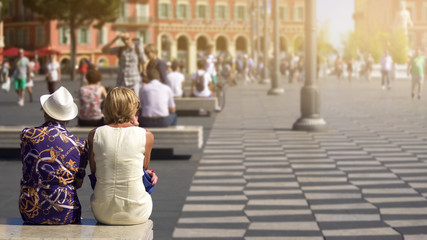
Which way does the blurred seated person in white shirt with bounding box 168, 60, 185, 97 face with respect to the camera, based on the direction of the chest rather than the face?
away from the camera

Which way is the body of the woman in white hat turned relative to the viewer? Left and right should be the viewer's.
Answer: facing away from the viewer

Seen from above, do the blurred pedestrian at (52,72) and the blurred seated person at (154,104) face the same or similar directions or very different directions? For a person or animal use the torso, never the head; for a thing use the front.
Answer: very different directions

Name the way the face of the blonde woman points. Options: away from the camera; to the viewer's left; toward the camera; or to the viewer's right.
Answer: away from the camera

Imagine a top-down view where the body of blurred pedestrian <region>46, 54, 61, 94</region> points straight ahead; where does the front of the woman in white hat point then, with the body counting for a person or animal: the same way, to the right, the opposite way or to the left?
the opposite way

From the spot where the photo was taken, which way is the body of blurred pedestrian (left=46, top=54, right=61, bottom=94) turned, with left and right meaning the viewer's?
facing the viewer

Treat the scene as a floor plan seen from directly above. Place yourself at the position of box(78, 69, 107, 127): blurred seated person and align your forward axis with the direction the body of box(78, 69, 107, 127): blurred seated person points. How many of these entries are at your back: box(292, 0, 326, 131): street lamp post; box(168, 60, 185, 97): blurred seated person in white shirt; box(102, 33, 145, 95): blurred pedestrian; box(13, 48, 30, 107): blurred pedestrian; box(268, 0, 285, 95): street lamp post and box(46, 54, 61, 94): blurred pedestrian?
0

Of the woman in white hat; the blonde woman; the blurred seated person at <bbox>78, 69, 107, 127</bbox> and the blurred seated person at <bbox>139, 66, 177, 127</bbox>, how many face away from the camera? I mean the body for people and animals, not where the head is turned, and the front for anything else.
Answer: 4

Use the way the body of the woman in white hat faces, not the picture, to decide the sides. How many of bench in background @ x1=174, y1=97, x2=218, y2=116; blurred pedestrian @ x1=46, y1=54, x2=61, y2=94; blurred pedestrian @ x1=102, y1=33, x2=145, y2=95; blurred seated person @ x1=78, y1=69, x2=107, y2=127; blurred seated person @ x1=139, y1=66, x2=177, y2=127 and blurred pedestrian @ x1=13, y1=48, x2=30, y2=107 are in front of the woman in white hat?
6

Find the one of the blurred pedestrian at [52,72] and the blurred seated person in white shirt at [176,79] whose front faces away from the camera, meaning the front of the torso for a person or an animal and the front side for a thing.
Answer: the blurred seated person in white shirt at [176,79]

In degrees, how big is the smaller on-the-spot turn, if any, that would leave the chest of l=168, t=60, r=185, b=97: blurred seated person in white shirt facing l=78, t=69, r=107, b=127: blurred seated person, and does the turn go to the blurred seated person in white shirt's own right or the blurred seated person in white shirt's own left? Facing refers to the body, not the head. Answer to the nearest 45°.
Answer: approximately 180°

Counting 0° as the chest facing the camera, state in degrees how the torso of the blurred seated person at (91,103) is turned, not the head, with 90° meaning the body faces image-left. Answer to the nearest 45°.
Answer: approximately 180°

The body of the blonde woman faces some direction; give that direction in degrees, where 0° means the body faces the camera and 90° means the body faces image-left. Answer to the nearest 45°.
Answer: approximately 180°

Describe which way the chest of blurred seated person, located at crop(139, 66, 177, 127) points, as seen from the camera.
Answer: away from the camera

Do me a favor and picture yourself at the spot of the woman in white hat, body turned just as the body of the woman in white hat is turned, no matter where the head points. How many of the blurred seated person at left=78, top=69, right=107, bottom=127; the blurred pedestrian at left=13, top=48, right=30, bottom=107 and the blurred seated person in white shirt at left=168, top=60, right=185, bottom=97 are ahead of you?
3

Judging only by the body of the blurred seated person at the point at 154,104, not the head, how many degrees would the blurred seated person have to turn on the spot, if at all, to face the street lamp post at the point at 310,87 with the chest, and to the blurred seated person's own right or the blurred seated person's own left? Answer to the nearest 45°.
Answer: approximately 45° to the blurred seated person's own right

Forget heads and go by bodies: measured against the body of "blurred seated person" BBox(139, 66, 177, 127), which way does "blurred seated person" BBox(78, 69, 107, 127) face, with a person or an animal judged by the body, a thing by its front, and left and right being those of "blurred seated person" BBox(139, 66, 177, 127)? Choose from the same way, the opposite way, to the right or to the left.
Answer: the same way
